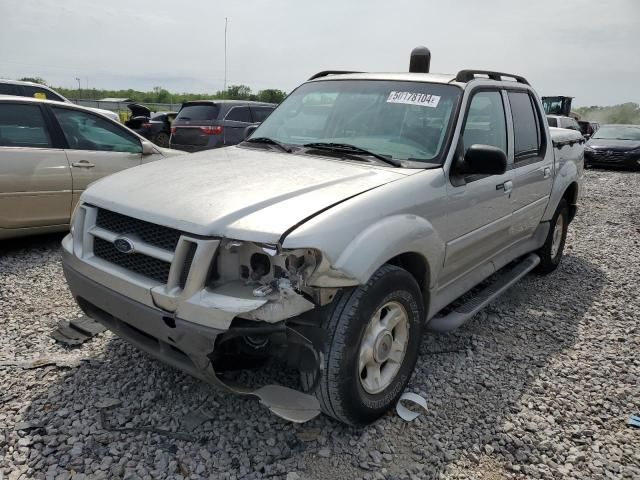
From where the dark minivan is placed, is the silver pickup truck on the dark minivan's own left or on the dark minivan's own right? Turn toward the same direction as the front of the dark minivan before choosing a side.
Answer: on the dark minivan's own right

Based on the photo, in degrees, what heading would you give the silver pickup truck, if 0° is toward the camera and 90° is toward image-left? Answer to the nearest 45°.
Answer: approximately 45°

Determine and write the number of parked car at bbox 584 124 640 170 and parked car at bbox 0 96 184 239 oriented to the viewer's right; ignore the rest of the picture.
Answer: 1

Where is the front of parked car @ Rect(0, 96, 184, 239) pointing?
to the viewer's right

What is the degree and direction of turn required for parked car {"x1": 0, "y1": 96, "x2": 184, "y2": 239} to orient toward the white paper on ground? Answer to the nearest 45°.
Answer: approximately 45° to its right

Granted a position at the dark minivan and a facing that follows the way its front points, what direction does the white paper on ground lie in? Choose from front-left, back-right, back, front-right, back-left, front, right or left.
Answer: back-right

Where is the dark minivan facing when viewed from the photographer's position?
facing away from the viewer and to the right of the viewer

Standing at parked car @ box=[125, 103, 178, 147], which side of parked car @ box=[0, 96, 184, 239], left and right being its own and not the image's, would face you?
left

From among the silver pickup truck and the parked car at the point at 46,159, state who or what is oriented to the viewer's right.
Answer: the parked car

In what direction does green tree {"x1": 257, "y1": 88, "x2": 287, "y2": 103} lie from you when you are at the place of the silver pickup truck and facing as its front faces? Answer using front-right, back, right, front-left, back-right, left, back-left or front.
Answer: back-right
